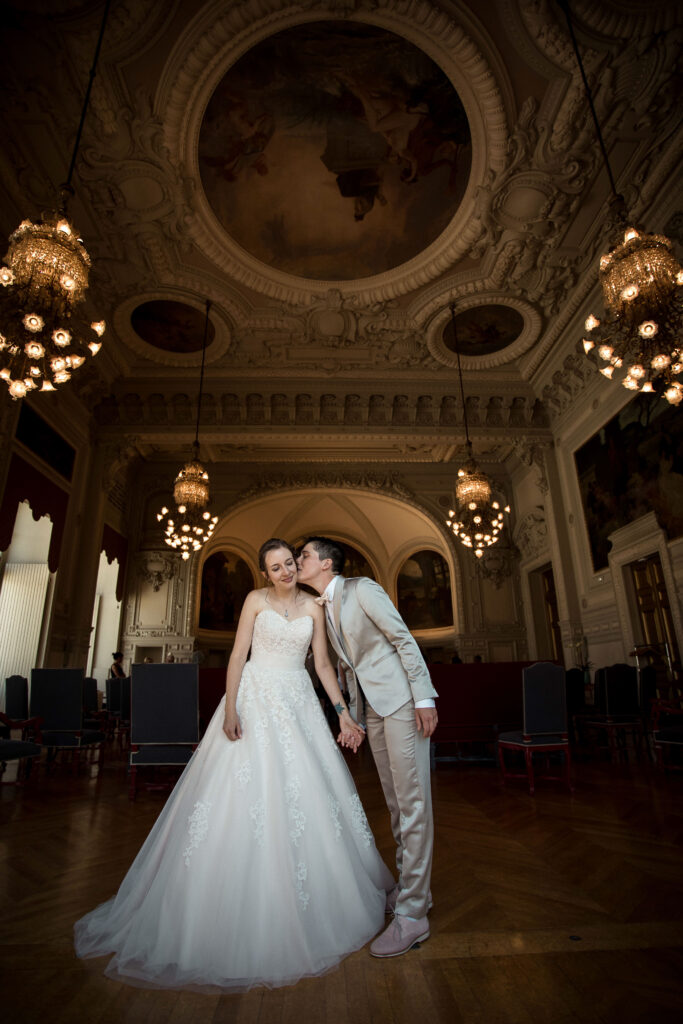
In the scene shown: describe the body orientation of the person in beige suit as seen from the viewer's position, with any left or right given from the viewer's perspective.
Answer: facing the viewer and to the left of the viewer

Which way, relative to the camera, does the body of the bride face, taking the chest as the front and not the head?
toward the camera

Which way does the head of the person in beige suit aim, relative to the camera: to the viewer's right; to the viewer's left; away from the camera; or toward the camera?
to the viewer's left

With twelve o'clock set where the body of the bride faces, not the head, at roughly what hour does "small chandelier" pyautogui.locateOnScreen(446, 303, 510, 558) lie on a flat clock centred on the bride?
The small chandelier is roughly at 7 o'clock from the bride.

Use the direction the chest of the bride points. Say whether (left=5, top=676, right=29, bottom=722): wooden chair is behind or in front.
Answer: behind
